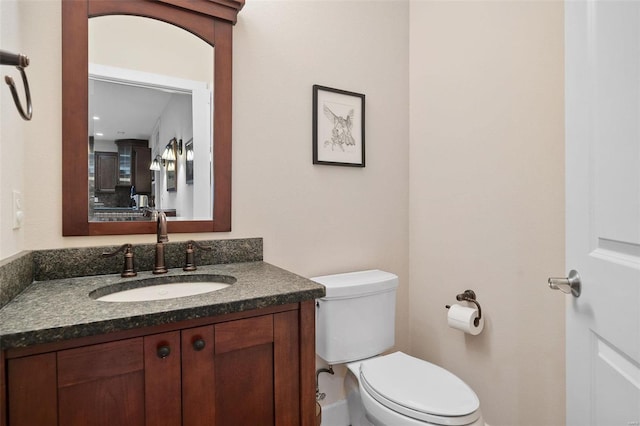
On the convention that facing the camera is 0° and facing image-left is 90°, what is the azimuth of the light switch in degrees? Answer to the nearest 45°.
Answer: approximately 315°

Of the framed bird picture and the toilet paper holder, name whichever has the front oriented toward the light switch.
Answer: the toilet paper holder

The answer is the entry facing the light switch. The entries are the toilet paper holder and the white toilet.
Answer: the toilet paper holder

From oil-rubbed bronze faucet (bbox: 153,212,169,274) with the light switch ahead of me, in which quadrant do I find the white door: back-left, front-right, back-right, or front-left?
back-left

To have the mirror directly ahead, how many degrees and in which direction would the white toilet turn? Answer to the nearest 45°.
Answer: approximately 90° to its right

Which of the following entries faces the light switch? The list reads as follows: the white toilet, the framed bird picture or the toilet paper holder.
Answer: the toilet paper holder

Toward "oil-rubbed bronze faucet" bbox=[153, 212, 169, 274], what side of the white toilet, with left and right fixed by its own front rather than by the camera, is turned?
right

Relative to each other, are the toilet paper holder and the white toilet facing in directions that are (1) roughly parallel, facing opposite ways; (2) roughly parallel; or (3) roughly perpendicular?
roughly perpendicular

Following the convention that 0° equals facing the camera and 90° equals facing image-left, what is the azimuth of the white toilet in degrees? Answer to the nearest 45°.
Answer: approximately 315°
